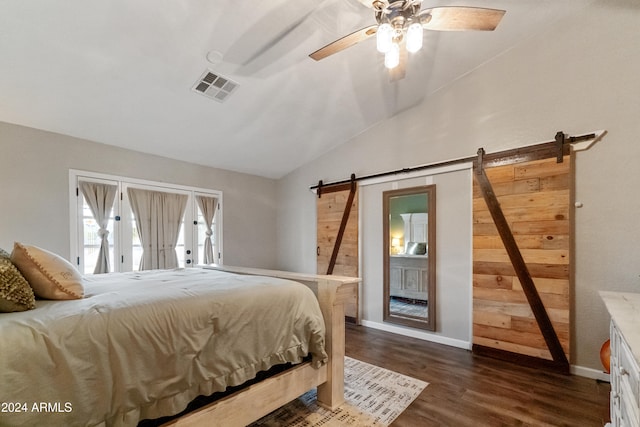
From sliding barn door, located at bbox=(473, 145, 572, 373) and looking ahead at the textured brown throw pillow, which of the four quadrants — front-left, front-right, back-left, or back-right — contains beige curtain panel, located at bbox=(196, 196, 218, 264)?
front-right

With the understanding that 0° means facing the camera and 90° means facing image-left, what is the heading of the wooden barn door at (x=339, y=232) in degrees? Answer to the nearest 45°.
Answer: approximately 45°

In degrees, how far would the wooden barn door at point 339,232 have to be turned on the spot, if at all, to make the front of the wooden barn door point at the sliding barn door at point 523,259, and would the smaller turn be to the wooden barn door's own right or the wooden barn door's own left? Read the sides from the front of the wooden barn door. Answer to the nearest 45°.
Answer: approximately 90° to the wooden barn door's own left

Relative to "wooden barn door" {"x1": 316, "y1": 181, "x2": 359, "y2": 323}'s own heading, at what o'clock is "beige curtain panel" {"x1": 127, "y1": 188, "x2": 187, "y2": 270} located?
The beige curtain panel is roughly at 1 o'clock from the wooden barn door.

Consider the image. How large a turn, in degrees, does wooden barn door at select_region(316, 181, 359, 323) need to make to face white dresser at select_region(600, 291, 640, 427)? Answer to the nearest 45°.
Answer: approximately 45° to its left

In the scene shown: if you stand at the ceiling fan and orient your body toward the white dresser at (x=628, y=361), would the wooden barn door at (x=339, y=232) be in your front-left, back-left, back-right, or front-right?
back-left

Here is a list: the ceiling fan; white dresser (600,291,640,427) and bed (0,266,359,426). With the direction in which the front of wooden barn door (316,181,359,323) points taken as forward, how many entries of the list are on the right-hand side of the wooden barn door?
0

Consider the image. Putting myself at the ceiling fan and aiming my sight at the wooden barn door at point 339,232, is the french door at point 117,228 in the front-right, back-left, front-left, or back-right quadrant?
front-left

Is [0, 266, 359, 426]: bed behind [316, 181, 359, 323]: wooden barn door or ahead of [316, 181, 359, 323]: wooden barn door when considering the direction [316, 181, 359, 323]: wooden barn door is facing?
ahead

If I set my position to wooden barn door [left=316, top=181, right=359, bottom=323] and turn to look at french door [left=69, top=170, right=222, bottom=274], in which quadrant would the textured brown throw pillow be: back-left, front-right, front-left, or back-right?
front-left

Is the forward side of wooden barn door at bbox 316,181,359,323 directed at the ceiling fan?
no

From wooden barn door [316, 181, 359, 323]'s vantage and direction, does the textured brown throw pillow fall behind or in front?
in front

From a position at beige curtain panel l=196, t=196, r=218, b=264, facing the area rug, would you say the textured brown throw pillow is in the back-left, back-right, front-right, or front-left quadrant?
front-right

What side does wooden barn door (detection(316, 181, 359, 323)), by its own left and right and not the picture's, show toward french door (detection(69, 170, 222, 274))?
front
